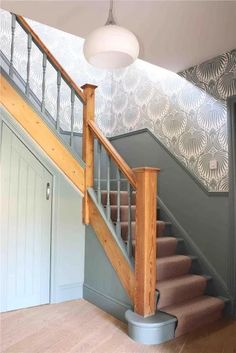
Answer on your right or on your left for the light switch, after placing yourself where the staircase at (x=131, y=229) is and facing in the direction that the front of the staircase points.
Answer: on your left

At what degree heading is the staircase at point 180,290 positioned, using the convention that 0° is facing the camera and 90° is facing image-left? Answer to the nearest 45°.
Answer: approximately 315°

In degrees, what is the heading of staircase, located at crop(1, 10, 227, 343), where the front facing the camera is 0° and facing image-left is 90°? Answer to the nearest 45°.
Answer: approximately 315°

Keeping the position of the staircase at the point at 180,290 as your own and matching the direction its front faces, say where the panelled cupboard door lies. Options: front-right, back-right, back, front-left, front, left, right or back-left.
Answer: back-right

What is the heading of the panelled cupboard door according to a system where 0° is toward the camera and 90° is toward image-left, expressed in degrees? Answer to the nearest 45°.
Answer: approximately 315°
